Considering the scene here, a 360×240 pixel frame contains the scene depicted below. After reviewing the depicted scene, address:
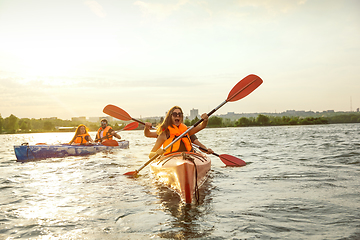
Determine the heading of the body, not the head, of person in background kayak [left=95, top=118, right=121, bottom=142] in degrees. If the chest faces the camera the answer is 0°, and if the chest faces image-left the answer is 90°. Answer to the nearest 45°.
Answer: approximately 45°

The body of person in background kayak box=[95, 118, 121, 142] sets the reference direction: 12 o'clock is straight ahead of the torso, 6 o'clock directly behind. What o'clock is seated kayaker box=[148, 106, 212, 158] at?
The seated kayaker is roughly at 10 o'clock from the person in background kayak.

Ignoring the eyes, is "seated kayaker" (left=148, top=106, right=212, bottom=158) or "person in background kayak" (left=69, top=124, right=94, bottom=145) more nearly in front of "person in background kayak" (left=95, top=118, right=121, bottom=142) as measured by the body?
the person in background kayak

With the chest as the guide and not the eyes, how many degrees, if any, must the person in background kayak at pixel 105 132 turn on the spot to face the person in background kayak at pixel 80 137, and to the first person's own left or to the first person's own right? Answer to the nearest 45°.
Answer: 0° — they already face them
